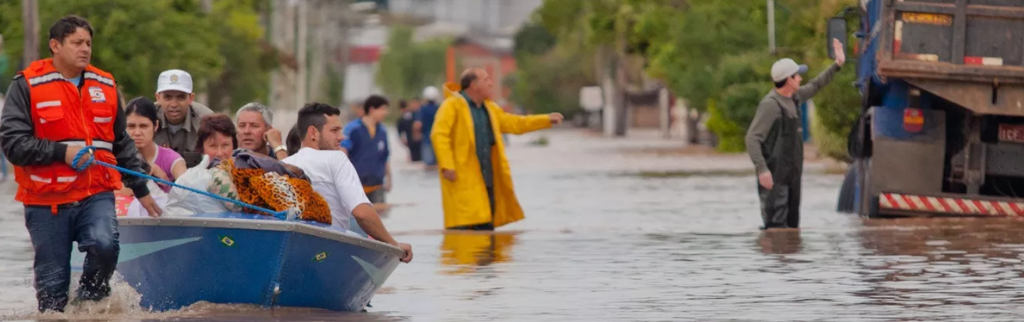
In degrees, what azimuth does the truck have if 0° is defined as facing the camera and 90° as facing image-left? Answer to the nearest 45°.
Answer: approximately 180°

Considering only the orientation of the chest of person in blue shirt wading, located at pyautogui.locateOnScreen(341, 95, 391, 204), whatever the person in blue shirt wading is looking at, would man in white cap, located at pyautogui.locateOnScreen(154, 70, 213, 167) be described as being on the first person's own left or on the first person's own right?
on the first person's own right

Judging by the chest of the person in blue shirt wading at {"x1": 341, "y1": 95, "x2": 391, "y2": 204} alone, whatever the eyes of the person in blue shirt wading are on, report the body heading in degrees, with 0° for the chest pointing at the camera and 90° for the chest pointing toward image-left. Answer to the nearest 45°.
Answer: approximately 315°

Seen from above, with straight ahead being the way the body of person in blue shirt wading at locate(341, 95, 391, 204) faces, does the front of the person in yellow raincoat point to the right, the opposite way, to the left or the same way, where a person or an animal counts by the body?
the same way

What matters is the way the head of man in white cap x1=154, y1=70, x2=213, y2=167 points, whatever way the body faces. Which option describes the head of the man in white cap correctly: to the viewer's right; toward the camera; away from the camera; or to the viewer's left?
toward the camera

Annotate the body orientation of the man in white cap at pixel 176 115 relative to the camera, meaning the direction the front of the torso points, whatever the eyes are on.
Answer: toward the camera

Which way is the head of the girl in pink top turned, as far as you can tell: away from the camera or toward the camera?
toward the camera

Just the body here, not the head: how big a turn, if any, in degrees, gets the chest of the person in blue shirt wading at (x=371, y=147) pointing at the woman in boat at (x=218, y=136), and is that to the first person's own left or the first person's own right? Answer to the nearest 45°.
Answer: approximately 45° to the first person's own right

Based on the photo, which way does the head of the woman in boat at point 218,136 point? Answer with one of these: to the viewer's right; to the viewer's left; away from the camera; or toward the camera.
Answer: toward the camera

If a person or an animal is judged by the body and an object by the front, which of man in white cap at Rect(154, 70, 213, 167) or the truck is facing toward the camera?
the man in white cap

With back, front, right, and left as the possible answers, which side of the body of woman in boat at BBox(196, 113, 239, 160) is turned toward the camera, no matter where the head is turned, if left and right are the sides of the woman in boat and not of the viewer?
front

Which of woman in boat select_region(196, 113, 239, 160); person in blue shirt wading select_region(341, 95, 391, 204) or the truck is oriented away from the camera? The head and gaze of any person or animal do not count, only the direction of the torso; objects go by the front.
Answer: the truck

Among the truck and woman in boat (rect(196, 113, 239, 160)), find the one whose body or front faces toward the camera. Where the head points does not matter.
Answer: the woman in boat

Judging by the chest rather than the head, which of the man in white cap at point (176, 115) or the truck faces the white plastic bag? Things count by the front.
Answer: the man in white cap
